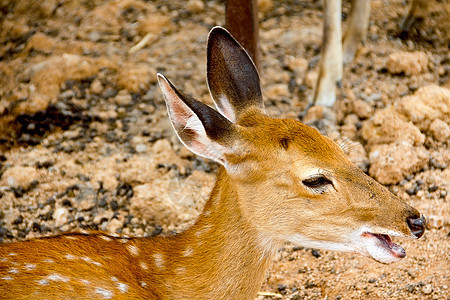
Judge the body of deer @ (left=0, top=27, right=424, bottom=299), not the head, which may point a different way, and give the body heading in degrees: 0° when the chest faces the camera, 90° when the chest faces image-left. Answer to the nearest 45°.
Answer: approximately 270°

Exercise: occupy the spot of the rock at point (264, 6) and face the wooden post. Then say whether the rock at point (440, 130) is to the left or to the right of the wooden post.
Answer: left
